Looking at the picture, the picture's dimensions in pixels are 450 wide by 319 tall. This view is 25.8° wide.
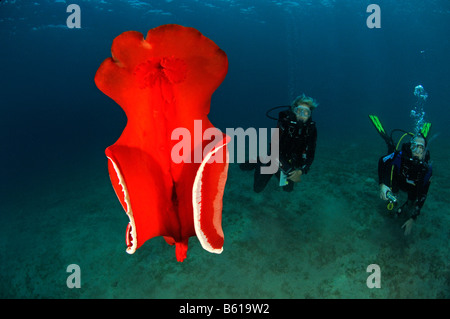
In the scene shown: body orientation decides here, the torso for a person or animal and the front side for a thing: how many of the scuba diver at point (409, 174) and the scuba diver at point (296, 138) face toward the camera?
2

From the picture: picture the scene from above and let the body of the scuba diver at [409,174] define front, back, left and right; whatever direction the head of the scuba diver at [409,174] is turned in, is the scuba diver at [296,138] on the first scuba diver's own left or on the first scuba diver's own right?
on the first scuba diver's own right

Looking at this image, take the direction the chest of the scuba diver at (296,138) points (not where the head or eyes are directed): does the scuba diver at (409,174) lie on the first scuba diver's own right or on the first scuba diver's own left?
on the first scuba diver's own left

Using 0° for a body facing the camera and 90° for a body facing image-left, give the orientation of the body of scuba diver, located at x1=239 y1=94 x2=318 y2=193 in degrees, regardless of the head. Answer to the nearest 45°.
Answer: approximately 0°

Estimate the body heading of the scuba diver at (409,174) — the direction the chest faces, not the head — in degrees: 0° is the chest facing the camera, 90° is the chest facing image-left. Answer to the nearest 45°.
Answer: approximately 0°
